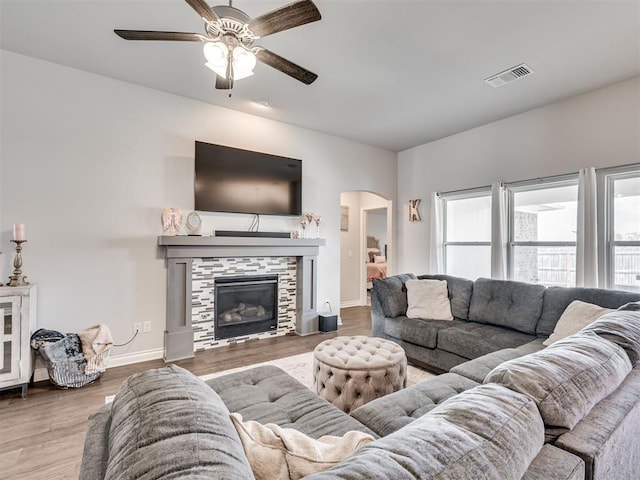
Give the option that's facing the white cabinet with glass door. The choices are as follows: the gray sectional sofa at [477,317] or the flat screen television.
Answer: the gray sectional sofa

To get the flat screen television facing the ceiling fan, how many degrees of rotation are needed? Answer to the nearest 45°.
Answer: approximately 45° to its right

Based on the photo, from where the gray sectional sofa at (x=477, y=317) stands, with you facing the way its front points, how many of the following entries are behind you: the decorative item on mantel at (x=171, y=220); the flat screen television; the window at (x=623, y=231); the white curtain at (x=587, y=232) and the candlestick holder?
2

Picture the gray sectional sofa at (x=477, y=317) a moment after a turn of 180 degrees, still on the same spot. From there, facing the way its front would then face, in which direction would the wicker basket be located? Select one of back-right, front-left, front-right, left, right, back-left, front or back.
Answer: back

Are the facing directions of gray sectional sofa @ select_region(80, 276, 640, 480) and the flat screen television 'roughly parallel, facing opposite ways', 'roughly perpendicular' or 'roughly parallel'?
roughly parallel, facing opposite ways

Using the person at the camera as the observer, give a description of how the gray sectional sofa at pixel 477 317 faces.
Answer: facing the viewer and to the left of the viewer

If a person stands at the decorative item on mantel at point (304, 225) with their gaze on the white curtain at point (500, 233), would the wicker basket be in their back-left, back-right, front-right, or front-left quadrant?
back-right

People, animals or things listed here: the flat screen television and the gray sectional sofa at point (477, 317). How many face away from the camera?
0

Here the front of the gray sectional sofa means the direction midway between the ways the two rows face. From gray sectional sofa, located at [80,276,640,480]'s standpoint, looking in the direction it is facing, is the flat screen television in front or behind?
in front

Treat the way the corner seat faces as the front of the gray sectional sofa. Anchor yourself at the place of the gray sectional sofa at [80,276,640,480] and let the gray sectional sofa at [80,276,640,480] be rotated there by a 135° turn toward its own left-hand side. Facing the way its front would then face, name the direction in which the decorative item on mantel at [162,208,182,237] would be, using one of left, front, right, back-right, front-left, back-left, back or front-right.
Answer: back-right

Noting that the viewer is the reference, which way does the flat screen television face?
facing the viewer and to the right of the viewer

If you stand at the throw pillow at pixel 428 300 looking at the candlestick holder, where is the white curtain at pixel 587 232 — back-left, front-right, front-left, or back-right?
back-left

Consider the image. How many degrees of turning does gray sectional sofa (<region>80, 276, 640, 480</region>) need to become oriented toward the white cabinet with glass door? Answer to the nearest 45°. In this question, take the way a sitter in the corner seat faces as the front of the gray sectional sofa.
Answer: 0° — it already faces it

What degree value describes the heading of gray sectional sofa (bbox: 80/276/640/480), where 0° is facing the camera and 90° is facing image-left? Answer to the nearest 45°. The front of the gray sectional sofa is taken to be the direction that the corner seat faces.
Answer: approximately 135°

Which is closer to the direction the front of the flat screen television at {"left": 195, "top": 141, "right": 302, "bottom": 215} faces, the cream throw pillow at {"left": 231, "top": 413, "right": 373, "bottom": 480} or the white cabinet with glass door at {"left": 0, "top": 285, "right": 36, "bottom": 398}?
the cream throw pillow
